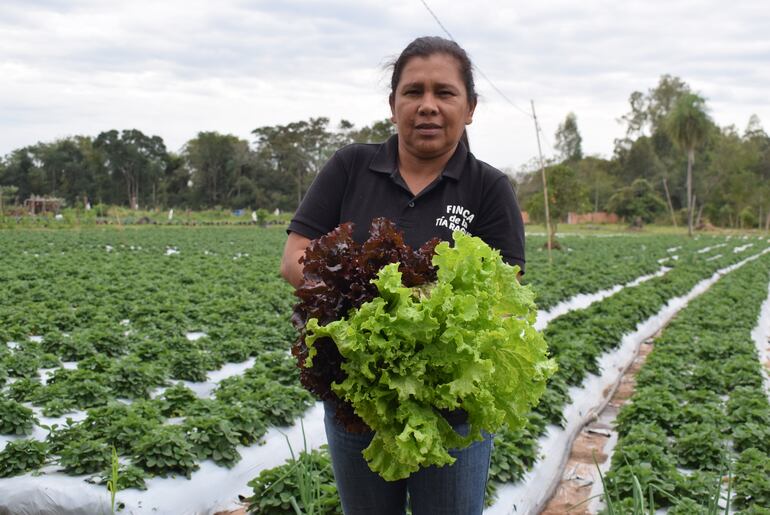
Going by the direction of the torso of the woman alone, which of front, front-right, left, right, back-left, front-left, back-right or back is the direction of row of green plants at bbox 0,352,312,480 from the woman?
back-right

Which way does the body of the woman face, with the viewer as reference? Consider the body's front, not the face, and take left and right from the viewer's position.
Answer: facing the viewer

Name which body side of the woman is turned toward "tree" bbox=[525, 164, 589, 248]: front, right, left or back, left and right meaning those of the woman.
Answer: back

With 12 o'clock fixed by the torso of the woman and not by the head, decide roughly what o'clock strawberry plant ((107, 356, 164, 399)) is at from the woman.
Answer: The strawberry plant is roughly at 5 o'clock from the woman.

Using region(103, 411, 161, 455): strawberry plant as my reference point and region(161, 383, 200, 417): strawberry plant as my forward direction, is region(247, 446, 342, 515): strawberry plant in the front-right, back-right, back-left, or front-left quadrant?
back-right

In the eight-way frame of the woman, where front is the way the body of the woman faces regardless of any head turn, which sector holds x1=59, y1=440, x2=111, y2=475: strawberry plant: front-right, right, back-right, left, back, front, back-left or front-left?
back-right

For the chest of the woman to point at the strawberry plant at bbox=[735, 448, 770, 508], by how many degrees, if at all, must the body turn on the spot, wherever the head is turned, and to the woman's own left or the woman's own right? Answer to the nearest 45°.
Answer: approximately 135° to the woman's own left

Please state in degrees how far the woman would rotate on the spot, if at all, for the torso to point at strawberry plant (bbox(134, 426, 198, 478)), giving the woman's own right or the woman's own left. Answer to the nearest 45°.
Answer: approximately 135° to the woman's own right

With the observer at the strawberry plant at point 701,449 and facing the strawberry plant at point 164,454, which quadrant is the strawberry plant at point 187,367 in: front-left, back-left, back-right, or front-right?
front-right

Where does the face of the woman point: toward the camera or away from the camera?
toward the camera

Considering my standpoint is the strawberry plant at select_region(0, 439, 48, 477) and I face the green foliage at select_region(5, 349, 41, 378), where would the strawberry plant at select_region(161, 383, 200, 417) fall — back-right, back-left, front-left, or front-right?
front-right

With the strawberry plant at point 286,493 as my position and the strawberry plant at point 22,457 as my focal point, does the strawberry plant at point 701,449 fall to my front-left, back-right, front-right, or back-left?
back-right

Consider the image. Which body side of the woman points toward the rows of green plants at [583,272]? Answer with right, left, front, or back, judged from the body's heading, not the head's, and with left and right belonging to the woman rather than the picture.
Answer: back

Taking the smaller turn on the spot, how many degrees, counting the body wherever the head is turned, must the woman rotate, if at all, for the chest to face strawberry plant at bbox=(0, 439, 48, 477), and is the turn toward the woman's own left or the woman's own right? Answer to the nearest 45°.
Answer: approximately 135° to the woman's own right
